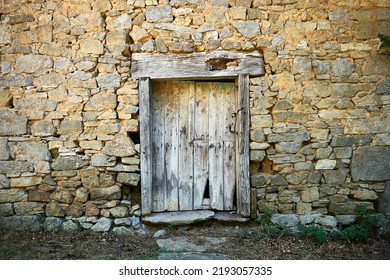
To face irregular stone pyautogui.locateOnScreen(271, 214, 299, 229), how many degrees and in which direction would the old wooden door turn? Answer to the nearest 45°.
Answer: approximately 90° to its left

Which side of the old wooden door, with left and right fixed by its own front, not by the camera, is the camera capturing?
front
